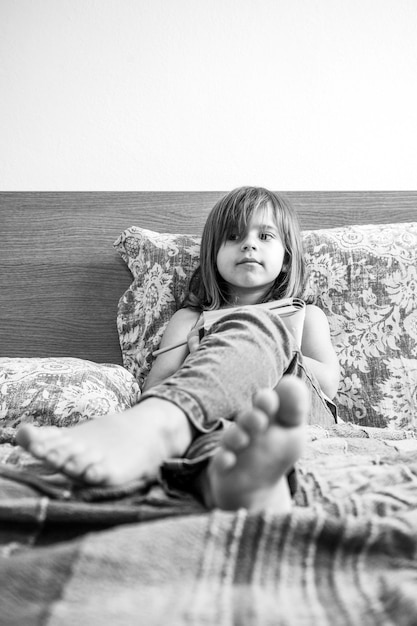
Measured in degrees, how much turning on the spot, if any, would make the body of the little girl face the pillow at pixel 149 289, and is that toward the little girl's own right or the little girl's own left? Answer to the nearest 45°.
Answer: approximately 180°

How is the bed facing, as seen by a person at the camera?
facing the viewer

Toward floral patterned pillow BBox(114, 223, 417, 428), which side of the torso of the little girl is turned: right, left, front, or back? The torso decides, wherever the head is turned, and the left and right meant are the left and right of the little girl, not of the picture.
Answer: back

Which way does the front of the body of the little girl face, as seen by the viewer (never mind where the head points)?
toward the camera
